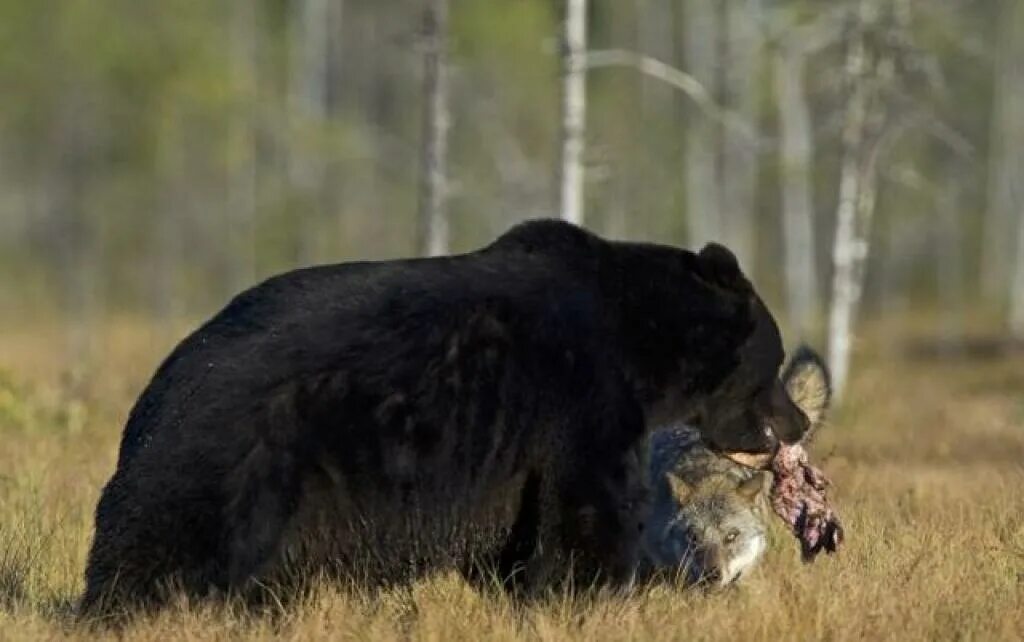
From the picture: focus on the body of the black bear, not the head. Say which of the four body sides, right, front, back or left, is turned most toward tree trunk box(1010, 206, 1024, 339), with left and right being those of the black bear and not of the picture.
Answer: left

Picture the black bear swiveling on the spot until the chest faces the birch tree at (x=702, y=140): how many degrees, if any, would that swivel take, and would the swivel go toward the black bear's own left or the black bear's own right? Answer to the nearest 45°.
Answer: approximately 90° to the black bear's own left

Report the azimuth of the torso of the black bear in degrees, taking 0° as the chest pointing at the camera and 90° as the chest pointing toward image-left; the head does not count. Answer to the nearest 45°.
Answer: approximately 270°

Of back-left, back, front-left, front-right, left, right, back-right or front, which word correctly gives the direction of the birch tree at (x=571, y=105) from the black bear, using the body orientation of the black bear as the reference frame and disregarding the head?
left

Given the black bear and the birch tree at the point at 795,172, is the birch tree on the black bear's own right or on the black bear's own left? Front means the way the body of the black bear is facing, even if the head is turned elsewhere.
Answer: on the black bear's own left

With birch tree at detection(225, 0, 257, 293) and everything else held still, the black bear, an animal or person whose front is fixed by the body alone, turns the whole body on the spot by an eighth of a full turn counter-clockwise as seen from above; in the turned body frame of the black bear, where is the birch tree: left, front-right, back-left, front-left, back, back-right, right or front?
front-left
